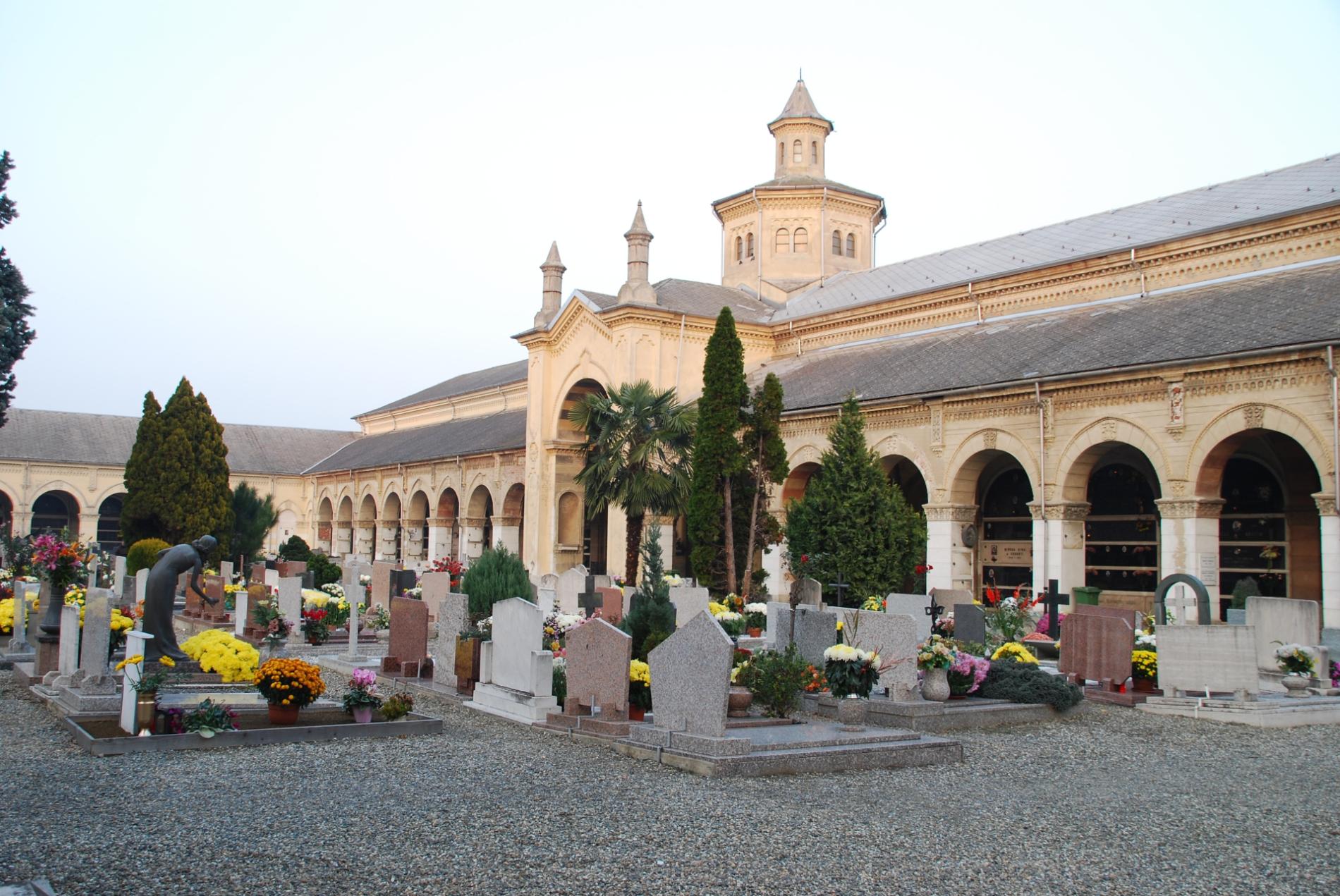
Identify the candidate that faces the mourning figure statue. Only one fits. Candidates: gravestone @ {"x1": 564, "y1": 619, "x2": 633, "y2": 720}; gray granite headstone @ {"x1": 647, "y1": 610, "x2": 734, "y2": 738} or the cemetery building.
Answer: the cemetery building

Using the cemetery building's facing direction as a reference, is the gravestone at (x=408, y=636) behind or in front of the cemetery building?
in front

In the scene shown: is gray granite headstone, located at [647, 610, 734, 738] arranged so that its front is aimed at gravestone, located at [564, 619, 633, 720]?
no

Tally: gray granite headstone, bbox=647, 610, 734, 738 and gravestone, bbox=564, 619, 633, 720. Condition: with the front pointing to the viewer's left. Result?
0

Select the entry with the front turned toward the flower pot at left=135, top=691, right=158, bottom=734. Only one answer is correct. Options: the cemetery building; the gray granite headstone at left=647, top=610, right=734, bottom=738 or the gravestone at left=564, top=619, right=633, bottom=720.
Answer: the cemetery building

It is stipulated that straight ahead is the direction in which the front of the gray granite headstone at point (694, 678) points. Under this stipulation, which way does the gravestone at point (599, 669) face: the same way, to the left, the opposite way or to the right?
the same way

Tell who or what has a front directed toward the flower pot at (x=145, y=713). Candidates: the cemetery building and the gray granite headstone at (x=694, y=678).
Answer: the cemetery building

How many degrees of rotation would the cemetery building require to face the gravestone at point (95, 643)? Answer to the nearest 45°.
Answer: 0° — it already faces it

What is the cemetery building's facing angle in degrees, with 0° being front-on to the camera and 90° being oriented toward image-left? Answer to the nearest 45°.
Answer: approximately 45°
